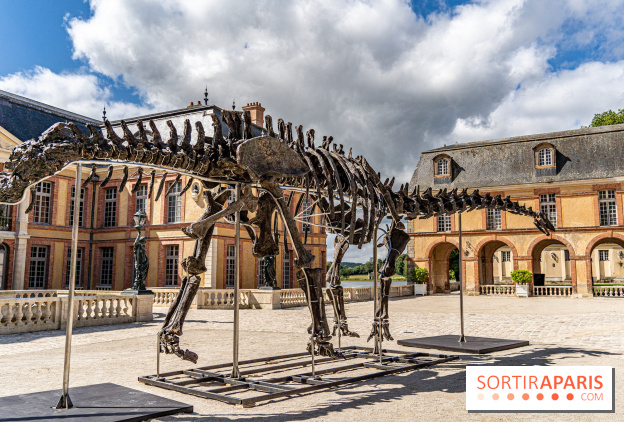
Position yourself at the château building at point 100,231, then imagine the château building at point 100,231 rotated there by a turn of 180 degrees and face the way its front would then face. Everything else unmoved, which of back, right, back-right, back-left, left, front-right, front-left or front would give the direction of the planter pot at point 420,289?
back-right

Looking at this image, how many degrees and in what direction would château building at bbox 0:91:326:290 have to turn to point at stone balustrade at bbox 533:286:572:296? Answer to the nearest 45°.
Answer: approximately 45° to its left

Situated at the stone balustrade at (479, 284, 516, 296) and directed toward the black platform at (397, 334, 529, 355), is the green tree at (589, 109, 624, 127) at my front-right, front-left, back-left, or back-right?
back-left

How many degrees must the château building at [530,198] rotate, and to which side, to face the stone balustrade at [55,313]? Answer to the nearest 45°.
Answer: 0° — it already faces it

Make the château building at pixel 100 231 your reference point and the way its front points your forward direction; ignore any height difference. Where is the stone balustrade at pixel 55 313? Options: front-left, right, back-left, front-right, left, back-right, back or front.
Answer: front-right

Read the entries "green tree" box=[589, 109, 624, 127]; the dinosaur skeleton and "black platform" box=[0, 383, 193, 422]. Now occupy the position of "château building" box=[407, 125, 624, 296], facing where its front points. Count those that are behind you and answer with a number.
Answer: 1

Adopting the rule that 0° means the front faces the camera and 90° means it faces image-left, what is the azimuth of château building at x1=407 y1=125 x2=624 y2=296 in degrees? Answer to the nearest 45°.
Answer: approximately 45°

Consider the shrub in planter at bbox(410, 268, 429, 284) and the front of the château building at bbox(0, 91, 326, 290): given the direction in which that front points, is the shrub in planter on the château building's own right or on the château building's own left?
on the château building's own left

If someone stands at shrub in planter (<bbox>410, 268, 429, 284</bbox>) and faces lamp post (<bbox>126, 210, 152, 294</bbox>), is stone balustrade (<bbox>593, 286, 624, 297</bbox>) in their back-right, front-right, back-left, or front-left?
back-left

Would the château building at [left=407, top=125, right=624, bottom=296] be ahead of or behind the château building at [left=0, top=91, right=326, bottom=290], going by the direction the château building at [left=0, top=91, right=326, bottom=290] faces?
ahead
